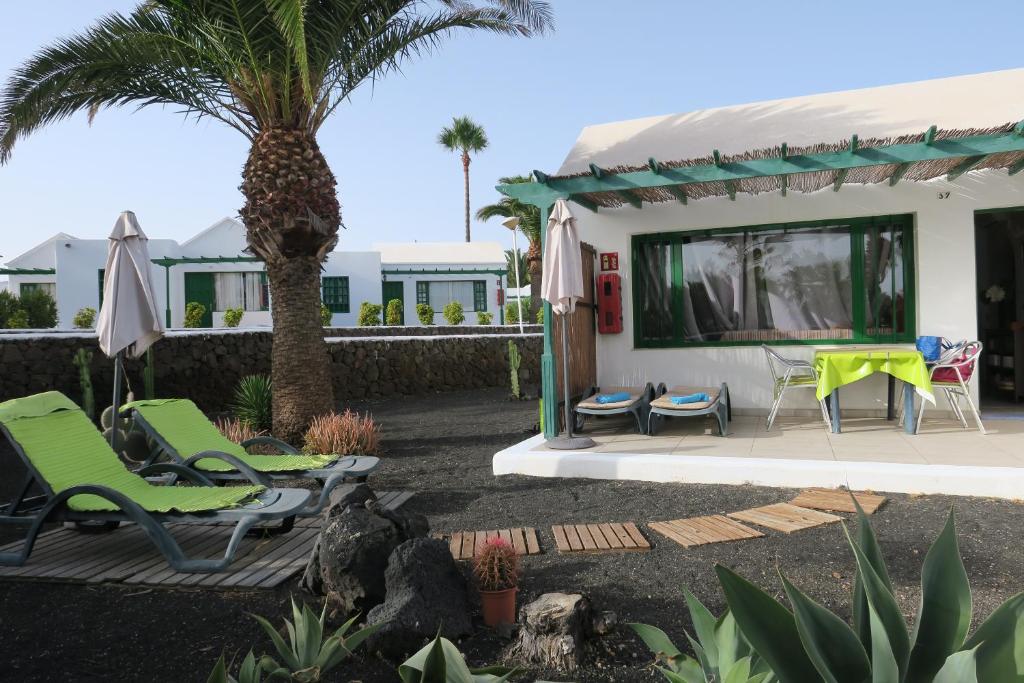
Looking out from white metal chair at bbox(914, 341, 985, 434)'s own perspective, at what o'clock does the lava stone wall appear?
The lava stone wall is roughly at 12 o'clock from the white metal chair.

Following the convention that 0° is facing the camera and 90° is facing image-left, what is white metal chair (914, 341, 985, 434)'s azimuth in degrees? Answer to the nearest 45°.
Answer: approximately 90°

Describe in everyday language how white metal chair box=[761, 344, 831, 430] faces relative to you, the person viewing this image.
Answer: facing to the right of the viewer

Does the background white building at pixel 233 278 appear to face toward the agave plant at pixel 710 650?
yes

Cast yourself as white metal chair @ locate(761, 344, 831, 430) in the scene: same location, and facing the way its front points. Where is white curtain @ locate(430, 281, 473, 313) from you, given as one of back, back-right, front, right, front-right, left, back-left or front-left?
back-left
